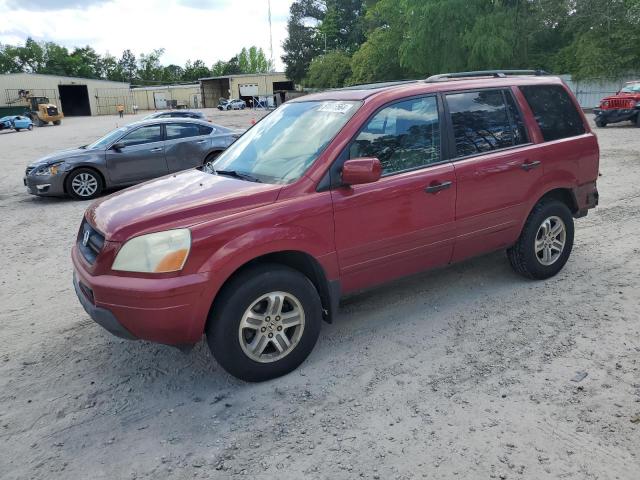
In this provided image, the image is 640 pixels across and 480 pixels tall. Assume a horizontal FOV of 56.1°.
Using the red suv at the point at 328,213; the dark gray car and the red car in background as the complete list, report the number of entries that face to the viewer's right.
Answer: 0

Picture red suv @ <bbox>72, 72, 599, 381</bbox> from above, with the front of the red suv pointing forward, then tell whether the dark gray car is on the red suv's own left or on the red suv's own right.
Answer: on the red suv's own right

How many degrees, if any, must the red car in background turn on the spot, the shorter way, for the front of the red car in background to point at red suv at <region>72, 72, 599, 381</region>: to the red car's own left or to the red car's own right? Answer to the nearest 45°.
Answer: approximately 45° to the red car's own left

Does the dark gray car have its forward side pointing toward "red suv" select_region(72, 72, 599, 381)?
no

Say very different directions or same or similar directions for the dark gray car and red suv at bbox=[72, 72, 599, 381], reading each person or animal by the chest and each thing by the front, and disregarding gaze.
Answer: same or similar directions

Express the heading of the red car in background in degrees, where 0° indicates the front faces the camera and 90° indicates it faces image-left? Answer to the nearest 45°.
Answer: approximately 45°

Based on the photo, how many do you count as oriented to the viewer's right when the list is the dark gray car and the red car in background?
0

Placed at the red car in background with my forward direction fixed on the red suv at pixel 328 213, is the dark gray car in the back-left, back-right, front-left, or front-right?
front-right

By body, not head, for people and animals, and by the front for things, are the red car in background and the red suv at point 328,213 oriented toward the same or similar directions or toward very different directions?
same or similar directions

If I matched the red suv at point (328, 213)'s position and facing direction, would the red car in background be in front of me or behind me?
behind

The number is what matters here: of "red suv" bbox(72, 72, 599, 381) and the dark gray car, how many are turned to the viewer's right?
0

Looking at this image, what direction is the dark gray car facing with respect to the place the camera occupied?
facing the viewer and to the left of the viewer

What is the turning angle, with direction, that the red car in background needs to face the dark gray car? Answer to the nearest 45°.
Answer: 0° — it already faces it

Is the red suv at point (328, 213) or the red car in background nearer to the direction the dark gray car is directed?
the red suv
